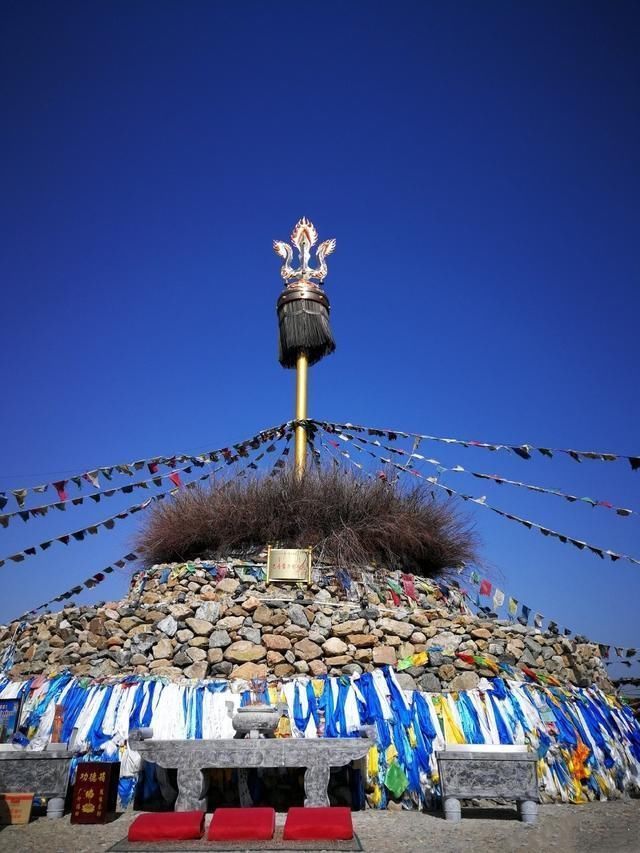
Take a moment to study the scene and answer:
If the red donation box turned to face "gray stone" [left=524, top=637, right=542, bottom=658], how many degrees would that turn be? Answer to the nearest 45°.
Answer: approximately 90° to its left

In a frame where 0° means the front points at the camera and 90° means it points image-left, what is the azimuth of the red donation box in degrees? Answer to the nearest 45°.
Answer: approximately 0°

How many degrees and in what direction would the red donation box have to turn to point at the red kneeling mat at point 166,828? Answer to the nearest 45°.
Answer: approximately 45° to its left

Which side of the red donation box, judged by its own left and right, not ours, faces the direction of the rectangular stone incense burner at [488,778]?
left

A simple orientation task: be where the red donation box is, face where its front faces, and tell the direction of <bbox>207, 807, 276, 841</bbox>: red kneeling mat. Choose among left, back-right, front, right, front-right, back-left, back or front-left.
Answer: front-left

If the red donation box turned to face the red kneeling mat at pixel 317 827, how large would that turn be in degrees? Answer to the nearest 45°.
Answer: approximately 45° to its left

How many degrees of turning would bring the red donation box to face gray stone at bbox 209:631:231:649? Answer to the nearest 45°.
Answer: approximately 135° to its left

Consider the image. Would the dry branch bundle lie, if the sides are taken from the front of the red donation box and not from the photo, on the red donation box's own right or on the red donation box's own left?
on the red donation box's own left

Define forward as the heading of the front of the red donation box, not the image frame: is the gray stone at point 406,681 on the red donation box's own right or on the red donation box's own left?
on the red donation box's own left

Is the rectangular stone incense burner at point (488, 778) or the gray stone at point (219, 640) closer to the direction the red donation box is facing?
the rectangular stone incense burner
